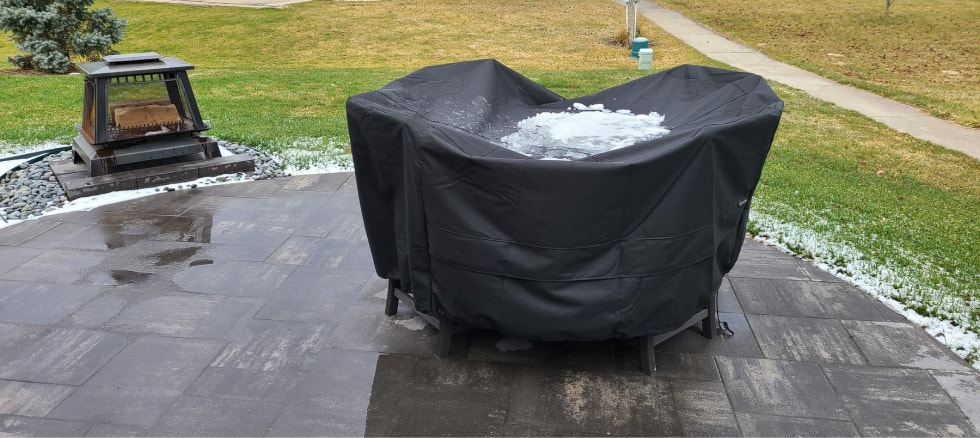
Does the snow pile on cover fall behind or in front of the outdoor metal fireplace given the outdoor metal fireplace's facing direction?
in front

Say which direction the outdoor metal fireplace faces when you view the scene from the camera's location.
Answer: facing the viewer and to the right of the viewer

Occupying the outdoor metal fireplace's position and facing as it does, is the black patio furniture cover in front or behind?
in front
